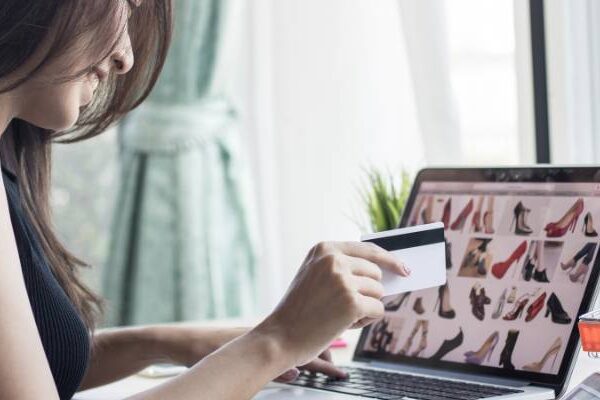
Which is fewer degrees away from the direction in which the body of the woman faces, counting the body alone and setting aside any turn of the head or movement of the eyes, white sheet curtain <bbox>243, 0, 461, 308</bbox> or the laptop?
the laptop

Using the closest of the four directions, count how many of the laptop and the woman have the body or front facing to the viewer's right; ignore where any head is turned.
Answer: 1

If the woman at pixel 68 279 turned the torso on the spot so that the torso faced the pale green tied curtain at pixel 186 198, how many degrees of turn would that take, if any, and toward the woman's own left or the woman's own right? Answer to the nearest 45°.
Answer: approximately 90° to the woman's own left

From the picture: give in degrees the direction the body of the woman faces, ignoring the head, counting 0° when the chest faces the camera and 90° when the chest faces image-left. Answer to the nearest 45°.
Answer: approximately 270°

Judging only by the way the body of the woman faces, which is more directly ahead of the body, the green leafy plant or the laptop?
the laptop
